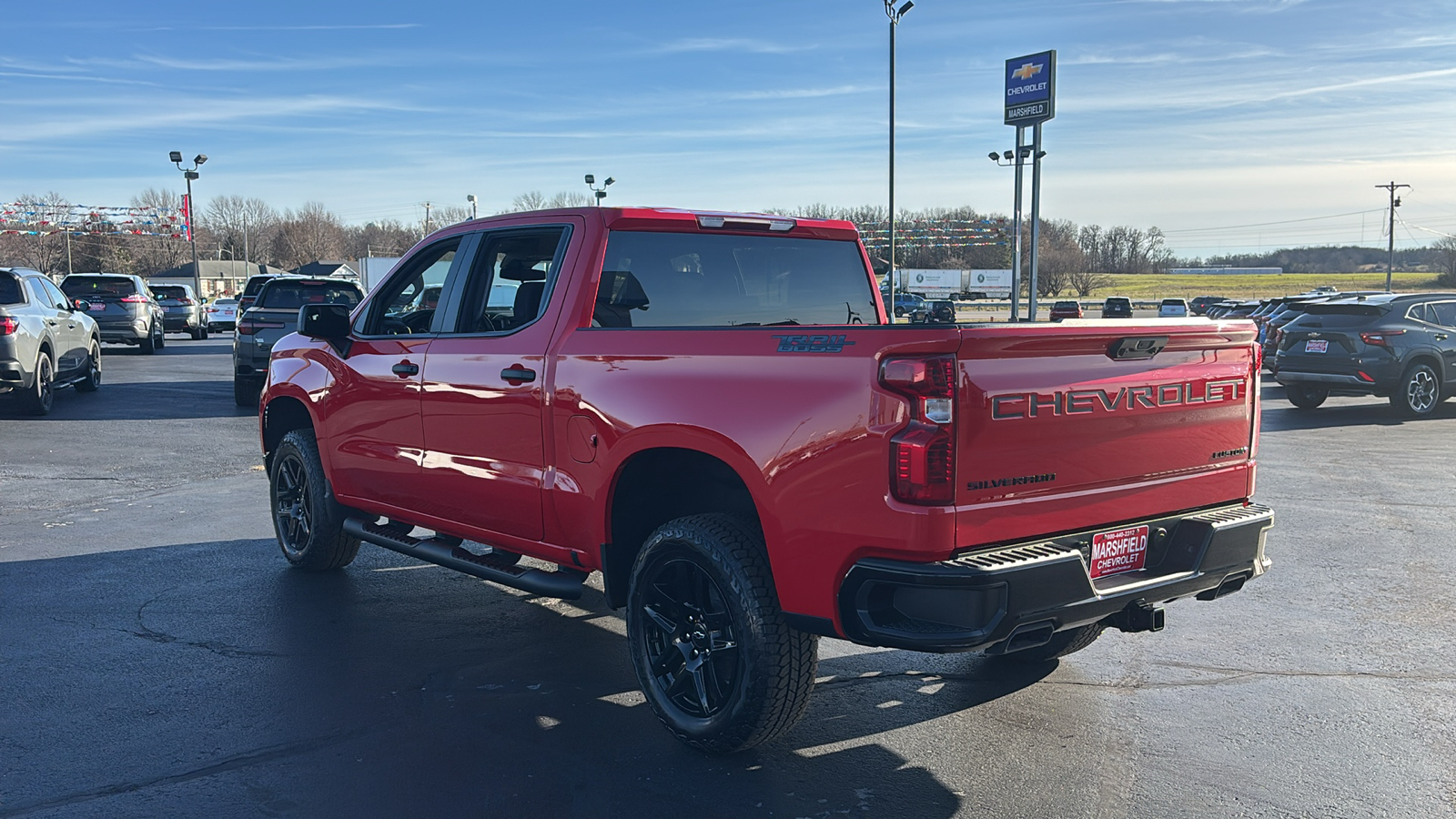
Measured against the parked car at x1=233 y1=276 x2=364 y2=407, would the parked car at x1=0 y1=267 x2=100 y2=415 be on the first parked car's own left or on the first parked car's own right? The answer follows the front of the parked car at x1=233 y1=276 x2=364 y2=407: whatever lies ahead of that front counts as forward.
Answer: on the first parked car's own left

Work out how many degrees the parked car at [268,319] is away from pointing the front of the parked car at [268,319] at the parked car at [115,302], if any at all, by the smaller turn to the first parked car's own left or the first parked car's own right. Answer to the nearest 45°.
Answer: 0° — it already faces it

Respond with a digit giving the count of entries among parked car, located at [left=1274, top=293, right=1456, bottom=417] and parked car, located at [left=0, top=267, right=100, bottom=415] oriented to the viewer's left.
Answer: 0

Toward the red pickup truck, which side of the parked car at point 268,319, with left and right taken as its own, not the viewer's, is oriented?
back

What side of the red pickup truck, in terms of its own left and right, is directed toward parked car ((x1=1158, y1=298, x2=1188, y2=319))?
right

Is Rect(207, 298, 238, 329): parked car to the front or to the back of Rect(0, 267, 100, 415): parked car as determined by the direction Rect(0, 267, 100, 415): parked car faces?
to the front

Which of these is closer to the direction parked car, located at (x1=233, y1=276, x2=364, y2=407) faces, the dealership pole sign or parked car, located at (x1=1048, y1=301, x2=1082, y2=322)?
the dealership pole sign

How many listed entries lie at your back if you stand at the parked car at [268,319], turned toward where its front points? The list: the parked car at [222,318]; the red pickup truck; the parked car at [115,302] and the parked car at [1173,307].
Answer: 1

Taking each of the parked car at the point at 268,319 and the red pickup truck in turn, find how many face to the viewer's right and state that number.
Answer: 0

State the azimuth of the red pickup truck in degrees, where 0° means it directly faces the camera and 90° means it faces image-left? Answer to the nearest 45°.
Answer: approximately 135°

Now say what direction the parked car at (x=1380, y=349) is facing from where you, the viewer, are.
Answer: facing away from the viewer and to the right of the viewer

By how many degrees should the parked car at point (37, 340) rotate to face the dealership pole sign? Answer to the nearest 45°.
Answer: approximately 45° to its right

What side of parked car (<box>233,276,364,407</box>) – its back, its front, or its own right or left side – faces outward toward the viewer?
back

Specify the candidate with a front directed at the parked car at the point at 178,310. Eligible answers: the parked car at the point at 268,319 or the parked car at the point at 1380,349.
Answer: the parked car at the point at 268,319
